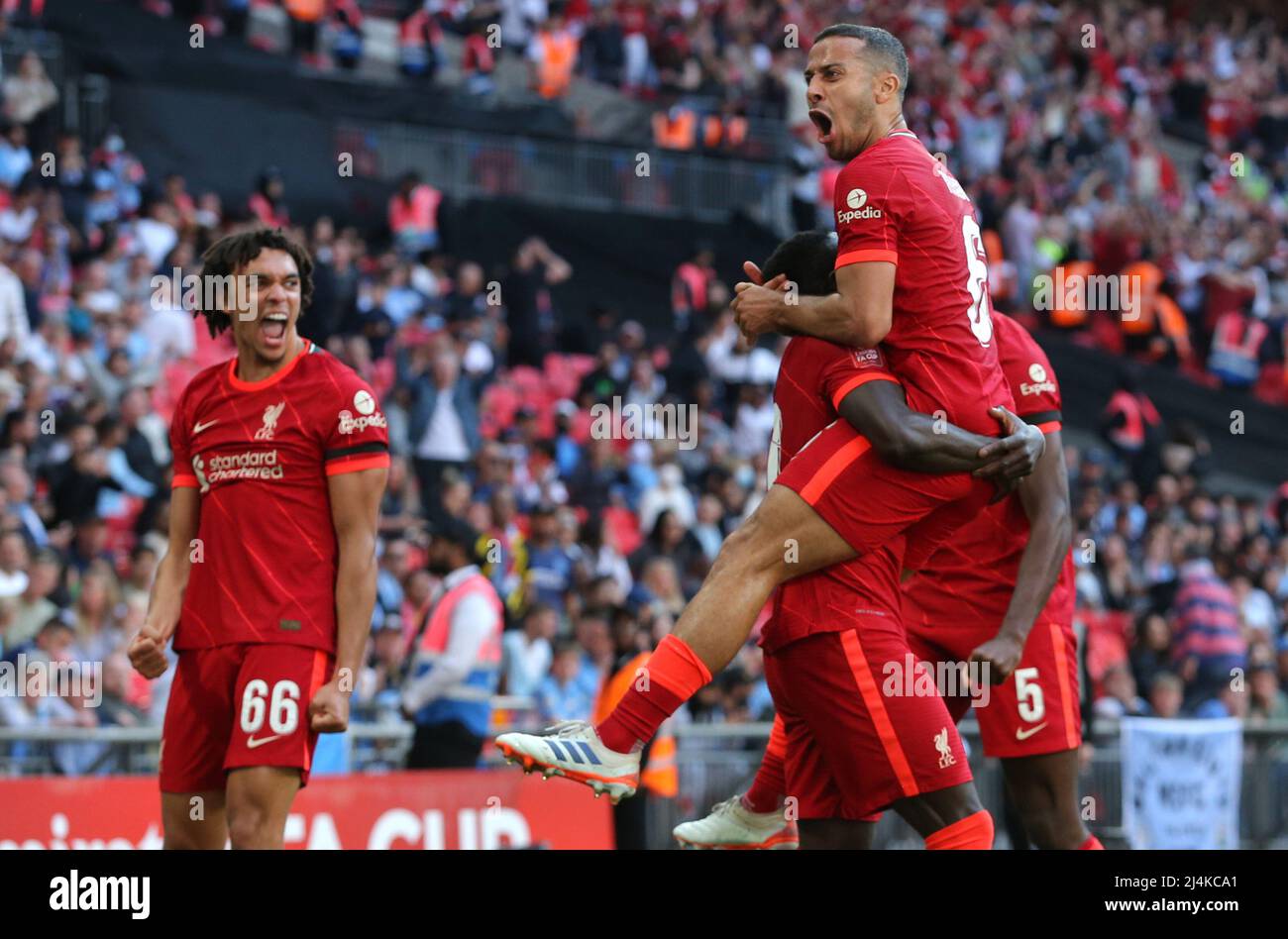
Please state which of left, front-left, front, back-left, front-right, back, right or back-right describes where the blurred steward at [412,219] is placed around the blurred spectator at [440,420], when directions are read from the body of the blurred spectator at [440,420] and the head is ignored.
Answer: back

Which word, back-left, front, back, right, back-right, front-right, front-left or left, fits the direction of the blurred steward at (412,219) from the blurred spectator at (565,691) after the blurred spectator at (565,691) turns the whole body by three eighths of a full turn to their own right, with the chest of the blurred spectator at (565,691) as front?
front-right

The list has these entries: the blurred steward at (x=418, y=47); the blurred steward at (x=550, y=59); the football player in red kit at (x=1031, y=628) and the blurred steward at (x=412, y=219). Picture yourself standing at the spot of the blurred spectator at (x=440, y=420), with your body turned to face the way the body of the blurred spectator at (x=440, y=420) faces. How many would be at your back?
3

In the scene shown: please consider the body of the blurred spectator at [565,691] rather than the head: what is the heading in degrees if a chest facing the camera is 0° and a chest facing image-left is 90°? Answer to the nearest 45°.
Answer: approximately 0°

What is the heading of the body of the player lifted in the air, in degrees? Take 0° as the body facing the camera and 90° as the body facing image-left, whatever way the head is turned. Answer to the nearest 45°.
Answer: approximately 90°

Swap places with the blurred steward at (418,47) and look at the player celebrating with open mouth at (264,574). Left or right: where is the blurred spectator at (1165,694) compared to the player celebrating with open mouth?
left

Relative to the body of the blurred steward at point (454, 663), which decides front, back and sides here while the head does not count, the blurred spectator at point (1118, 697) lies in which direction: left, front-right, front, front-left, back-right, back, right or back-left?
back-right
